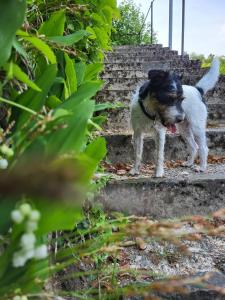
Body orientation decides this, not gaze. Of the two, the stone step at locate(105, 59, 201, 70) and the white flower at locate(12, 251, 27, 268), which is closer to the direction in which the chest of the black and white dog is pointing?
the white flower

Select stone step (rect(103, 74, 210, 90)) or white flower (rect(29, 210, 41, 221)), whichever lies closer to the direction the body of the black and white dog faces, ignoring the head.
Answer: the white flower

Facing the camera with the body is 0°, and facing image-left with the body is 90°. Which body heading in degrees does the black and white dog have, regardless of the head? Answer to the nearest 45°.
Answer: approximately 45°

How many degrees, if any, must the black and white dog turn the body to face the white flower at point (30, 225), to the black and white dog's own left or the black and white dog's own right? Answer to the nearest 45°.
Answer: approximately 45° to the black and white dog's own left

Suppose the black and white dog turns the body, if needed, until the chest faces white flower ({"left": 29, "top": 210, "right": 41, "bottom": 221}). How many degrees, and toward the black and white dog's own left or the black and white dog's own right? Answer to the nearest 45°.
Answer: approximately 45° to the black and white dog's own left

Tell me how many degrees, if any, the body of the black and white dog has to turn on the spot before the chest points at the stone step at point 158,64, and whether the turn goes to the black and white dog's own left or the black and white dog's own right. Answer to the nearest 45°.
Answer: approximately 135° to the black and white dog's own right

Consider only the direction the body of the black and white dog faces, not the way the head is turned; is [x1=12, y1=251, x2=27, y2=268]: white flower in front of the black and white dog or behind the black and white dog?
in front

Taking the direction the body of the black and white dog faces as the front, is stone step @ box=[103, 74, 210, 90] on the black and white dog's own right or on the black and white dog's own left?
on the black and white dog's own right

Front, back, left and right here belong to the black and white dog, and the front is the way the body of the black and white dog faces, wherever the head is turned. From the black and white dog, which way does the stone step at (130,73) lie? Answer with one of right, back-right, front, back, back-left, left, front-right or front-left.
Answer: back-right
